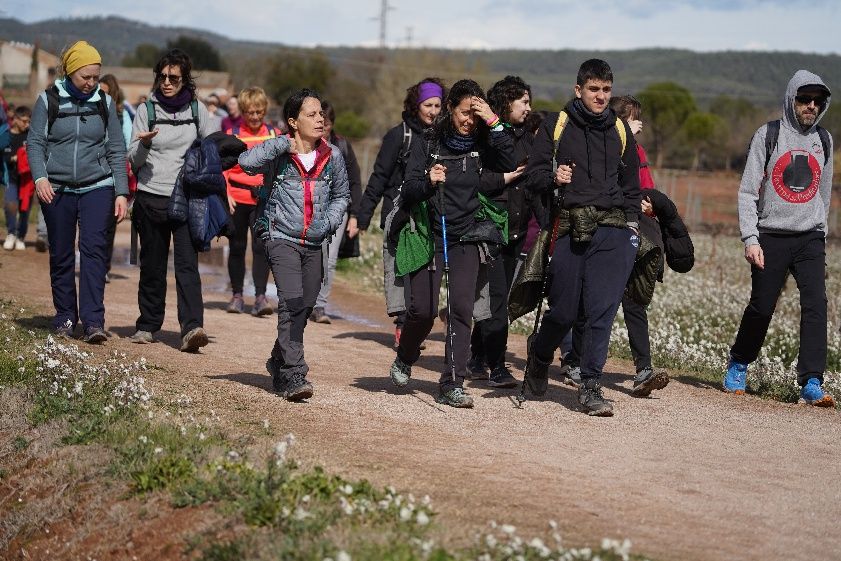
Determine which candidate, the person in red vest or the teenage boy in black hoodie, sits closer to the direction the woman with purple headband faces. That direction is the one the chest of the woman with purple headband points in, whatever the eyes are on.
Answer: the teenage boy in black hoodie

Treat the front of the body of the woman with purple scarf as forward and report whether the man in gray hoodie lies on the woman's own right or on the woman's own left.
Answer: on the woman's own left

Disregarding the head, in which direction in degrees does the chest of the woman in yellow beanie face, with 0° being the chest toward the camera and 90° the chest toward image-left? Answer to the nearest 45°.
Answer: approximately 0°

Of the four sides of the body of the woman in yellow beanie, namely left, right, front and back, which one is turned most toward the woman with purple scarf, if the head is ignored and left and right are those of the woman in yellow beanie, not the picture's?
left

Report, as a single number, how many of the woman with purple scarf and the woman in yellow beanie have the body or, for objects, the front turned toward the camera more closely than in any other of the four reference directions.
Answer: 2

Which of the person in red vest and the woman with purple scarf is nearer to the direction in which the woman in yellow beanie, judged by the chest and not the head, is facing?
the woman with purple scarf

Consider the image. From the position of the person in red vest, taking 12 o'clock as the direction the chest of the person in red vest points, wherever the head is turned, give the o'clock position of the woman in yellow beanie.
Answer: The woman in yellow beanie is roughly at 1 o'clock from the person in red vest.

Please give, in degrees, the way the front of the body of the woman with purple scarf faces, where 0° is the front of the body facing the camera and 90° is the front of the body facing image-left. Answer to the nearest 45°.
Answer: approximately 0°
